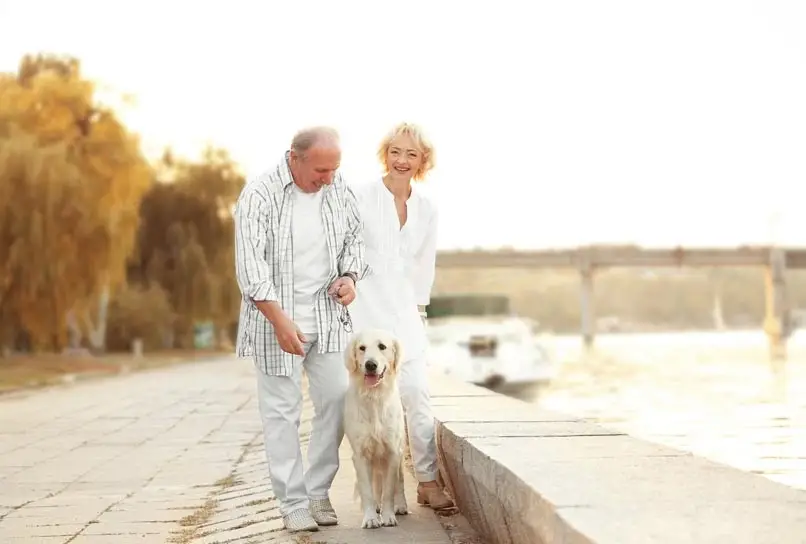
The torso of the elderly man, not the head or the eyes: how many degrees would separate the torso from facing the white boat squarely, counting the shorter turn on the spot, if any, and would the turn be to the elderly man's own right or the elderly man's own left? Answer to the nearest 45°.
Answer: approximately 135° to the elderly man's own left

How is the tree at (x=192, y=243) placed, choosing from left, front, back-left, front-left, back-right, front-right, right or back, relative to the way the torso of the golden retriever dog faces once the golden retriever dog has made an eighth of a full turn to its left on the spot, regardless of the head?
back-left

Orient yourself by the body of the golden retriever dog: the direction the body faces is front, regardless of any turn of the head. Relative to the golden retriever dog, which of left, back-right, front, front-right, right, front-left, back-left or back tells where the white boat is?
back

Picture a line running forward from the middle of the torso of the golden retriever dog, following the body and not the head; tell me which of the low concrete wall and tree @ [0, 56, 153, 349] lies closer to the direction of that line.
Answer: the low concrete wall

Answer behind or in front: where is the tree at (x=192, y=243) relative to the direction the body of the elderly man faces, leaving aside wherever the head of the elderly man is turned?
behind

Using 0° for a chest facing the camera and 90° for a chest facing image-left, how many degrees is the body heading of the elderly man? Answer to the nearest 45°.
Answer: approximately 315°

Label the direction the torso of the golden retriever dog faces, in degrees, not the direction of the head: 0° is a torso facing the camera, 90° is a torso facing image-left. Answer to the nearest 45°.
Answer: approximately 0°

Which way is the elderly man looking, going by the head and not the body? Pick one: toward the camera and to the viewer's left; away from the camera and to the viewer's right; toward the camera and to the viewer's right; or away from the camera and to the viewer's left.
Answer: toward the camera and to the viewer's right
